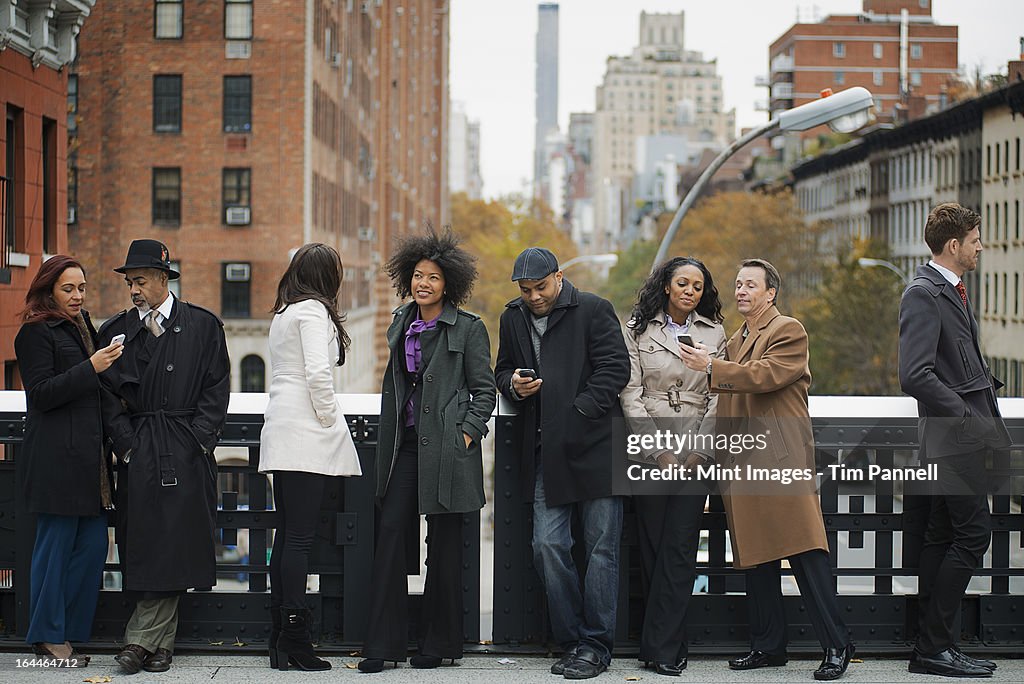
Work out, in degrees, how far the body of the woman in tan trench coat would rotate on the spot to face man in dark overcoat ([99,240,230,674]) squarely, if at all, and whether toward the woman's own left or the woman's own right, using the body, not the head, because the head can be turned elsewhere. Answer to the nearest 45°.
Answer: approximately 90° to the woman's own right

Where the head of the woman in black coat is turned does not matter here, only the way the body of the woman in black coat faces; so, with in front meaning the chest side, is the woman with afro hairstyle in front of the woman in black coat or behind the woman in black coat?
in front

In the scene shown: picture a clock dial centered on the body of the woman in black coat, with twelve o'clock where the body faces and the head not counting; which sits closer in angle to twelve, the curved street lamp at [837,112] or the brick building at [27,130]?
the curved street lamp

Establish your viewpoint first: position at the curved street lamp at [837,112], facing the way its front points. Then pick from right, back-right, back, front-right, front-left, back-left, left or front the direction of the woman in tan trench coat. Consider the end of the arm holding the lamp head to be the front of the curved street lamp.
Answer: right

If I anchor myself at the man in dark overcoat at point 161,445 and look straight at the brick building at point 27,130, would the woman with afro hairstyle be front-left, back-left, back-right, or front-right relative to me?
back-right

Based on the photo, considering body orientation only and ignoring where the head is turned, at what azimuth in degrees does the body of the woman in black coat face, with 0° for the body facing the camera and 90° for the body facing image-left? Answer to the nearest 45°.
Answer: approximately 315°

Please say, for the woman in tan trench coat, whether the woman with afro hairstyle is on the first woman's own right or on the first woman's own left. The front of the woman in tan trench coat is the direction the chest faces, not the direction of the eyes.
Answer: on the first woman's own right

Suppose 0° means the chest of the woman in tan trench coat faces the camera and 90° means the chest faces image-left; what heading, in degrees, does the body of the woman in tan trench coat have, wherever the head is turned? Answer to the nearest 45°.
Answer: approximately 0°

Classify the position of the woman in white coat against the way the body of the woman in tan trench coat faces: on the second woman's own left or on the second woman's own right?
on the second woman's own right

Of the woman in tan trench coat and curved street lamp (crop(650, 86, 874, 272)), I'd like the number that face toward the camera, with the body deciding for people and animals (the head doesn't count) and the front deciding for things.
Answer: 1

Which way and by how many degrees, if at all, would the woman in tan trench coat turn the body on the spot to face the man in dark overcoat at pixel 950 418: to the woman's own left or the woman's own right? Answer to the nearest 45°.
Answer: approximately 90° to the woman's own left

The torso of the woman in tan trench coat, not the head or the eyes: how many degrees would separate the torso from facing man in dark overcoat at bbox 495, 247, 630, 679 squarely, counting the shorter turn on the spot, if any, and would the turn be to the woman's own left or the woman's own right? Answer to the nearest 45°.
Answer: approximately 90° to the woman's own right

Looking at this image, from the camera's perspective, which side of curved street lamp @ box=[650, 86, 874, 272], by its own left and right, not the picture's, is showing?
right
